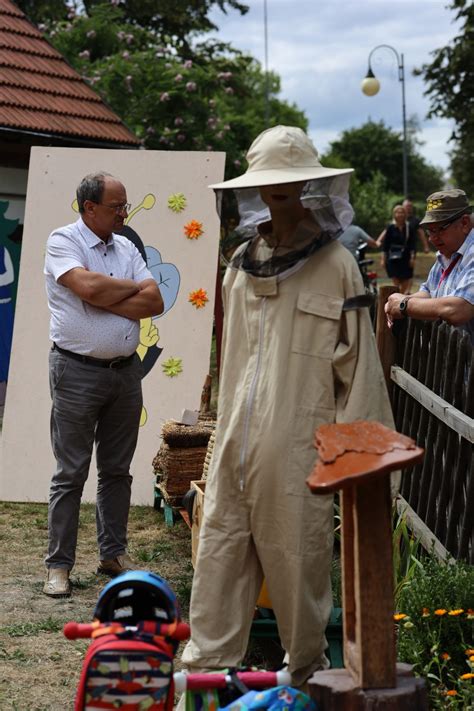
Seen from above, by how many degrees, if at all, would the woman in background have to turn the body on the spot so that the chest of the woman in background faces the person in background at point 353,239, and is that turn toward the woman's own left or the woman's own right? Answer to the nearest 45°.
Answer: approximately 45° to the woman's own right

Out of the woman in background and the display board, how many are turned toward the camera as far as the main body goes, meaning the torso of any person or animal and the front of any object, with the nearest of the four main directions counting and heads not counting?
2

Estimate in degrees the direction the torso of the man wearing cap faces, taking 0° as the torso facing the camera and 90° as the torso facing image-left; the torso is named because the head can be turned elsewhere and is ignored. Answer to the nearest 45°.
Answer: approximately 45°

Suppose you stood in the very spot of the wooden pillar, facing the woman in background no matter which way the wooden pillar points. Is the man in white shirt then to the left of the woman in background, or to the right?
left

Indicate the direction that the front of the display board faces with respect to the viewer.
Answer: facing the viewer

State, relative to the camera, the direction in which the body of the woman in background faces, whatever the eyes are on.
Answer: toward the camera

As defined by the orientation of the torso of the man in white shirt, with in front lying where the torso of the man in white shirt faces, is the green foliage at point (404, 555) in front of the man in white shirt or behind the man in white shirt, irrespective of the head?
in front

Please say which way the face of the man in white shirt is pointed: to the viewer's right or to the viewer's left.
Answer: to the viewer's right

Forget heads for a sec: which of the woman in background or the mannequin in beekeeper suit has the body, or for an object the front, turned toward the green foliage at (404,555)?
the woman in background

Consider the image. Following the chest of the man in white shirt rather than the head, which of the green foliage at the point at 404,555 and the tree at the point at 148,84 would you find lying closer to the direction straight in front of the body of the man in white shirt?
the green foliage

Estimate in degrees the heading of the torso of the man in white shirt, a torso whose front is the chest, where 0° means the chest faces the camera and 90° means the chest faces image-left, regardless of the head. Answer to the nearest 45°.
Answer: approximately 315°

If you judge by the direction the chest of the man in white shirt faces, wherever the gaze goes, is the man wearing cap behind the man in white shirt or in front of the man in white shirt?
in front
